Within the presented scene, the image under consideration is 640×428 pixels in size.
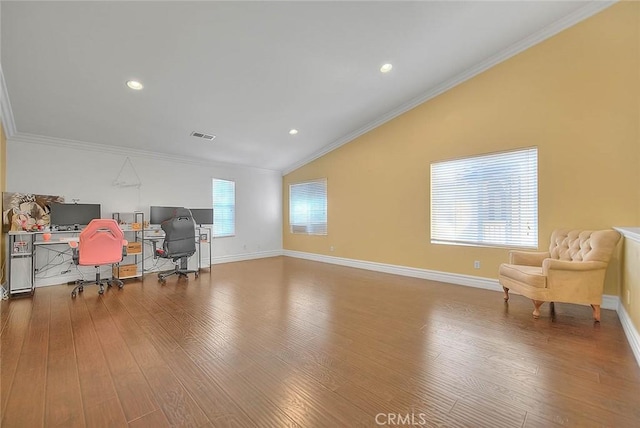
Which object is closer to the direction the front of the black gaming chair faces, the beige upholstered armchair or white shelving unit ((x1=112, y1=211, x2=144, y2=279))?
the white shelving unit

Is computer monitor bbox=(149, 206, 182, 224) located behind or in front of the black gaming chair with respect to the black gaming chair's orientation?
in front

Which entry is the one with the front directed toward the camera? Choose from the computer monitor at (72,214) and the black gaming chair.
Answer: the computer monitor

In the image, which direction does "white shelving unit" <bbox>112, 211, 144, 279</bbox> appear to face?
toward the camera

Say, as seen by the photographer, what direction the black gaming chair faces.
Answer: facing away from the viewer and to the left of the viewer

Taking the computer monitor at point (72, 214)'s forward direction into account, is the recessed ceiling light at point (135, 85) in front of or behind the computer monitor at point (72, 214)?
in front

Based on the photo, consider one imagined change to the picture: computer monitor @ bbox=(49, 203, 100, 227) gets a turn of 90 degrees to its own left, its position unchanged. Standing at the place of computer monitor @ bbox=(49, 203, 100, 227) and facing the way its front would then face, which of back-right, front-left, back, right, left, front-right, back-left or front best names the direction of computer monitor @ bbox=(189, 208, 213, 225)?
front

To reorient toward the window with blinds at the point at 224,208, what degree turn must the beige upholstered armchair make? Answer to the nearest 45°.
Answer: approximately 45° to its right

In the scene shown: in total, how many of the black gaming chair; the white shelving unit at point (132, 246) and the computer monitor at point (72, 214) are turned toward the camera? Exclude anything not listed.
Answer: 2

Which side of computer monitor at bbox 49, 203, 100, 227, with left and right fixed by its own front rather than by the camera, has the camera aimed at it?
front

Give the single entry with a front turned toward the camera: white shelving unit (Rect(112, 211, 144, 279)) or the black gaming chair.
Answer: the white shelving unit

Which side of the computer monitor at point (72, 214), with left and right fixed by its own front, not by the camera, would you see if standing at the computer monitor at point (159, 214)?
left

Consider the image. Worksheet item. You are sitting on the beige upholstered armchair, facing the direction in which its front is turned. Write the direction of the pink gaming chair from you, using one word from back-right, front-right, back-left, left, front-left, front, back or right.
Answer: front

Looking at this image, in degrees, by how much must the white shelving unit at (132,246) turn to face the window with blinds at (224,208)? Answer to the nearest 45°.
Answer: approximately 90° to its left
